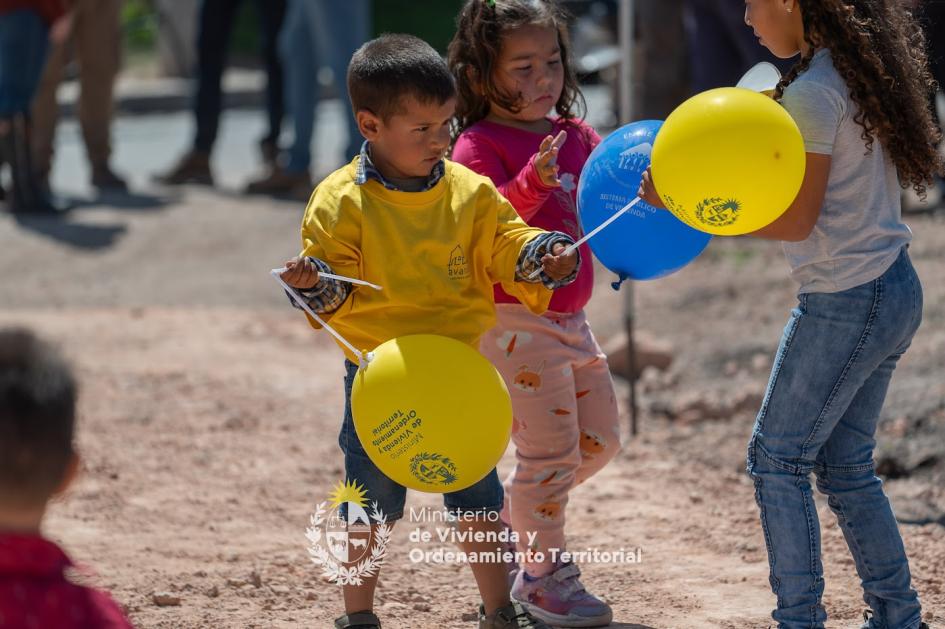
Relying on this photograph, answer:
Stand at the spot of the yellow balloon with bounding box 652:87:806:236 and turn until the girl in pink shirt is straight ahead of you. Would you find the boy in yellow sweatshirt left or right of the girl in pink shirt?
left

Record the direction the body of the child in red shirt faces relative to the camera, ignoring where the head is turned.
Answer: away from the camera

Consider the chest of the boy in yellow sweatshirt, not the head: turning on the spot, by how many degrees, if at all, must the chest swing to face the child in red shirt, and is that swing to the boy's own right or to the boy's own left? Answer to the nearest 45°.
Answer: approximately 45° to the boy's own right

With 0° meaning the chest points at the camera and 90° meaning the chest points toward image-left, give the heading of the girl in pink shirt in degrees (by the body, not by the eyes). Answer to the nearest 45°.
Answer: approximately 315°

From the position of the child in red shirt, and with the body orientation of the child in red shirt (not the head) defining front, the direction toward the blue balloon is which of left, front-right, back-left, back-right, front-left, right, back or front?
front-right

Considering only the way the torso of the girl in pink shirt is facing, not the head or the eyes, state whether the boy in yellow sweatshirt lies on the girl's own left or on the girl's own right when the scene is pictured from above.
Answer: on the girl's own right
